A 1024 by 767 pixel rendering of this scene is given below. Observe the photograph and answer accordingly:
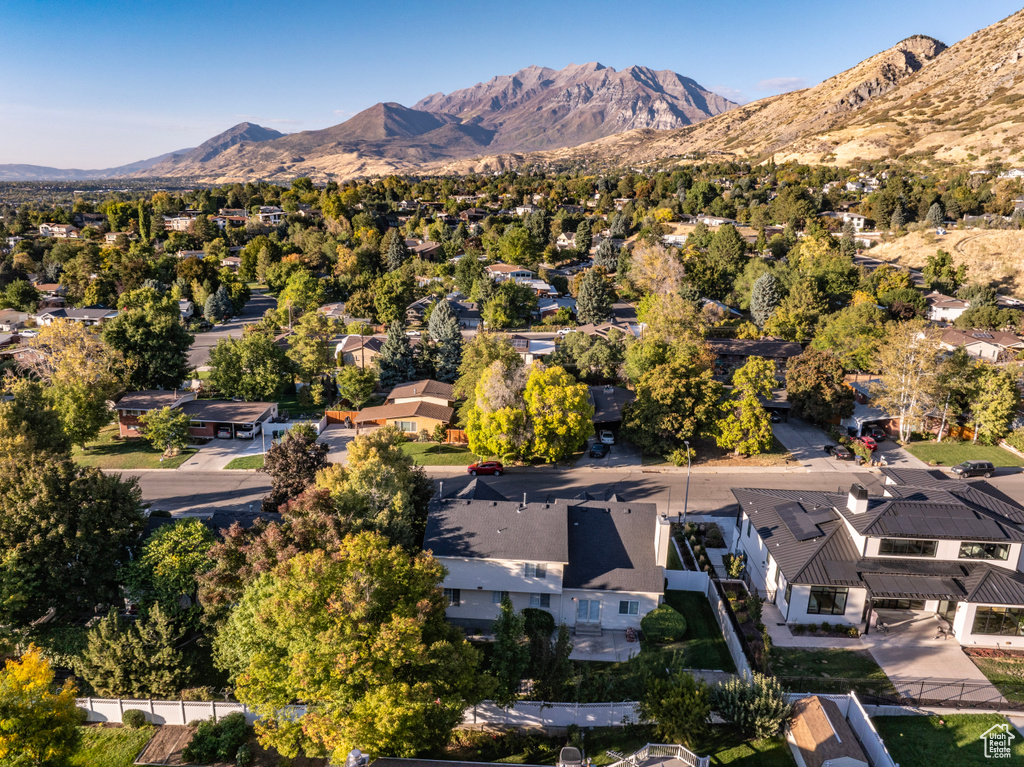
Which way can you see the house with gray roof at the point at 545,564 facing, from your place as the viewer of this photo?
facing away from the viewer

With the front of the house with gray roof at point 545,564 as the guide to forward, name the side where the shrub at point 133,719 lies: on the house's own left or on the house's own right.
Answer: on the house's own left

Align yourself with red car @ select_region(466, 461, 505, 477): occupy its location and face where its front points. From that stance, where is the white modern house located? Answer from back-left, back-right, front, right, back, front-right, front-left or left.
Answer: back-left

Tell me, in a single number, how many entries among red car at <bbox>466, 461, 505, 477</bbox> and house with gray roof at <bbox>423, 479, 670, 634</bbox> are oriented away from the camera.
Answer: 1

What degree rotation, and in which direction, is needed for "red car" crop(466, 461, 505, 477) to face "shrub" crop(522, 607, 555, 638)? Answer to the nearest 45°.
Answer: approximately 90° to its left

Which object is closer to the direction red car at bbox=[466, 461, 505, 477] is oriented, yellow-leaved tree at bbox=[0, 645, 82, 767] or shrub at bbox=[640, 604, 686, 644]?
the yellow-leaved tree

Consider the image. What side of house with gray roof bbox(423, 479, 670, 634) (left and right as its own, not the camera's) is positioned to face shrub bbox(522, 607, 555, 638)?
back

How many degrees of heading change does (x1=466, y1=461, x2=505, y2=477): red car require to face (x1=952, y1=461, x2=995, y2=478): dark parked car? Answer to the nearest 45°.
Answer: approximately 180°

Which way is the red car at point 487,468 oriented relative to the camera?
to the viewer's left

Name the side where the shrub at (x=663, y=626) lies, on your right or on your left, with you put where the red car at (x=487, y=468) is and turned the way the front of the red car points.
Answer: on your left

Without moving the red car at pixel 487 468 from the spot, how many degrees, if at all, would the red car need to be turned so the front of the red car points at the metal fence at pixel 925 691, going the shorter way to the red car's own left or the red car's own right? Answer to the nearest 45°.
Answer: approximately 135° to the red car's own left

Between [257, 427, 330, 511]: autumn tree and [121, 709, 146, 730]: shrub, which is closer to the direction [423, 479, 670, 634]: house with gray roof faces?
the autumn tree

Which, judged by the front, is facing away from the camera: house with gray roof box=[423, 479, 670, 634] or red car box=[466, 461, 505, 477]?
the house with gray roof

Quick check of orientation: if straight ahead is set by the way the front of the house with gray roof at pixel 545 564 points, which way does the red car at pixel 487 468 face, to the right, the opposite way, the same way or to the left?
to the left
